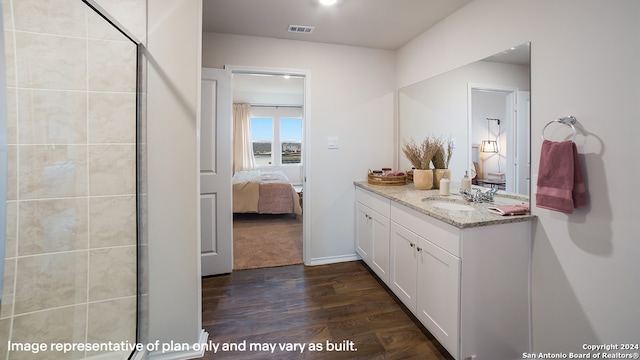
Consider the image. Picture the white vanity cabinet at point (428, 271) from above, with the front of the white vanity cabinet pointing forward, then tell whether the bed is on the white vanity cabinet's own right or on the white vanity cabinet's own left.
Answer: on the white vanity cabinet's own right

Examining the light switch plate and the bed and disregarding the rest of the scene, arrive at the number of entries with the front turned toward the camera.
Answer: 1

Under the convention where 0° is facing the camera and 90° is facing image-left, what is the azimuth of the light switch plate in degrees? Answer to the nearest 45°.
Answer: approximately 0°

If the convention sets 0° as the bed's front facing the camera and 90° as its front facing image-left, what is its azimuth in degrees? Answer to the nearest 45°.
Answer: approximately 270°

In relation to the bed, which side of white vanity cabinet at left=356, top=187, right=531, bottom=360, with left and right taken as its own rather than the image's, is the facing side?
right

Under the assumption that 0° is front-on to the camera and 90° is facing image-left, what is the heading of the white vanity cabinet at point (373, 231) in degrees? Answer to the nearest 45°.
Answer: approximately 45°

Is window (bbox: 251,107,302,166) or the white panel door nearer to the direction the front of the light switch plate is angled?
the white panel door
